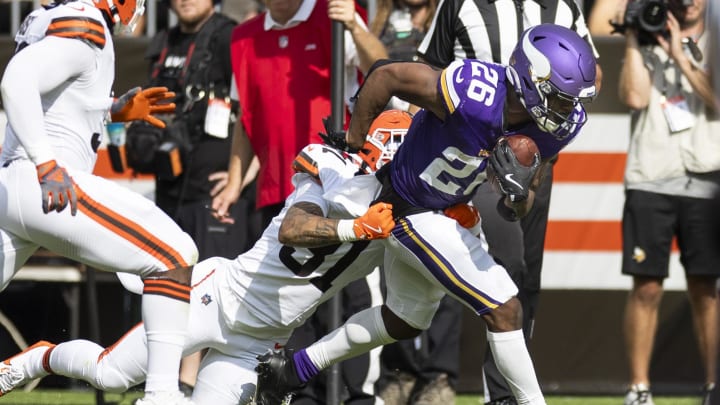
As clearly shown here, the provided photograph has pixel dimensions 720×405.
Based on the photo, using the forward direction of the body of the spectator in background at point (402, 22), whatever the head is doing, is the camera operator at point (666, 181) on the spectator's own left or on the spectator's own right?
on the spectator's own left

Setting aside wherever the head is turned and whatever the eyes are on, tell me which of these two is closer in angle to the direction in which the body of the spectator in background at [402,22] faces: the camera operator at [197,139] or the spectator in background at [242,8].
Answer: the camera operator

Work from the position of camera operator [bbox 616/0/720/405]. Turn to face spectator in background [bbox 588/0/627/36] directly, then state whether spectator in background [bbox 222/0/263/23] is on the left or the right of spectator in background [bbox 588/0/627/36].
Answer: left

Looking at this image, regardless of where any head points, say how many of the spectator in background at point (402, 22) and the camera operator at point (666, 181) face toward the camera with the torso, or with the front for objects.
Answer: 2

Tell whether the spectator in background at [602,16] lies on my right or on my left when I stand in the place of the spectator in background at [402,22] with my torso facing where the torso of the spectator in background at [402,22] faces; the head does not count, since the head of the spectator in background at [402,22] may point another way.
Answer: on my left

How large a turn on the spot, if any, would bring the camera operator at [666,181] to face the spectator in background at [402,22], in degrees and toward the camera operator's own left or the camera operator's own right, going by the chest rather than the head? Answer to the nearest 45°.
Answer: approximately 90° to the camera operator's own right

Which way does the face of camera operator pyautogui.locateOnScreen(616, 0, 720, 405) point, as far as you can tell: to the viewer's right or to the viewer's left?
to the viewer's left

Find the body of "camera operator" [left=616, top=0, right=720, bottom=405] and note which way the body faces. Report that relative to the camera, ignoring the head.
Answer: toward the camera
